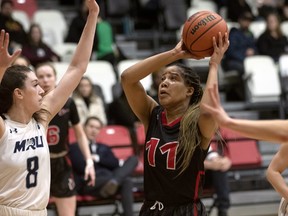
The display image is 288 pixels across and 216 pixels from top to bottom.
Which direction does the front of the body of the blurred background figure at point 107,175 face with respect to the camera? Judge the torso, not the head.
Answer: toward the camera

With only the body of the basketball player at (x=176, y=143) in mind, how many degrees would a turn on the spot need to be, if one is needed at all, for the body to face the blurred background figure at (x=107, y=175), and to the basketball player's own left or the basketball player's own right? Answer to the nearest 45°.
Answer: approximately 135° to the basketball player's own right

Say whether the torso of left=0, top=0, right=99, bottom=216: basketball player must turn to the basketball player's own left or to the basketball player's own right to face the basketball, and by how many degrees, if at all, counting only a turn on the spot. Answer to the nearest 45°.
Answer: approximately 45° to the basketball player's own left

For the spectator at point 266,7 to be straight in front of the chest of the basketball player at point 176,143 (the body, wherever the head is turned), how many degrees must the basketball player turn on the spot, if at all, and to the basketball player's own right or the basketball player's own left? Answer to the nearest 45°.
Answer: approximately 135° to the basketball player's own right

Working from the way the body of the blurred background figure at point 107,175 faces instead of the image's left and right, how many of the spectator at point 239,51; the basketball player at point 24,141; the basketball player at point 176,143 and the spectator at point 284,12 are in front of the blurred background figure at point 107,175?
2

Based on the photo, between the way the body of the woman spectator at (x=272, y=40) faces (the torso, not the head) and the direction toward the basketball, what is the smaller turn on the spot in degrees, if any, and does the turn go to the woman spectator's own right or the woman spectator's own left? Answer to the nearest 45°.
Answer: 0° — they already face it

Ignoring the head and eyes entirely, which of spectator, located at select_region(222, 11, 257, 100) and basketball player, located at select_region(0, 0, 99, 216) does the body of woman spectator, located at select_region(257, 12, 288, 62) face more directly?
the basketball player

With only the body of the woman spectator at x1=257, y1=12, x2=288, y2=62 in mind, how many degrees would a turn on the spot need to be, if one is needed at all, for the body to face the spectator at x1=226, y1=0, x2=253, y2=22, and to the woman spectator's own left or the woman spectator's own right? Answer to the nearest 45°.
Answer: approximately 135° to the woman spectator's own right

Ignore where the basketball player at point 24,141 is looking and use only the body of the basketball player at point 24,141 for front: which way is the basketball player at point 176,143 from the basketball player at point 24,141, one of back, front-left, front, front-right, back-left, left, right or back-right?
front-left

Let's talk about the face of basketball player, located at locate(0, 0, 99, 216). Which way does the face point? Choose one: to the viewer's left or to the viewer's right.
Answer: to the viewer's right

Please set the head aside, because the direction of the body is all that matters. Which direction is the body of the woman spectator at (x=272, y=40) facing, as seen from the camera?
toward the camera

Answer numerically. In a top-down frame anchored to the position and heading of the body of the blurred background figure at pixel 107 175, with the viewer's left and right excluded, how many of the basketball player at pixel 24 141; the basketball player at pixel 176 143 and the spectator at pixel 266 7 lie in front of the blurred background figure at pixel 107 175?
2

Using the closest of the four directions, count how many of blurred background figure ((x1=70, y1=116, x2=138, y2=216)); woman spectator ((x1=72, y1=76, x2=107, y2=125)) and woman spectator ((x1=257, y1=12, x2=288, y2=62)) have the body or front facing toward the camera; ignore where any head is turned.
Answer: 3

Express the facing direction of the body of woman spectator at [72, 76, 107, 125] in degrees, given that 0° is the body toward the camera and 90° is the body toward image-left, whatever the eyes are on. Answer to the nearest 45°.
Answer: approximately 0°
